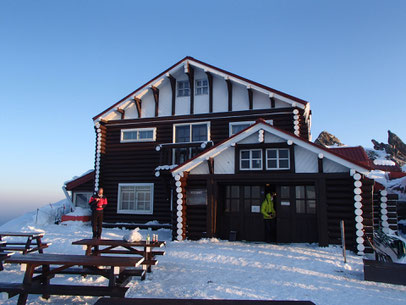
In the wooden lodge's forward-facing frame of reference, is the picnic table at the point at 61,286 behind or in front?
in front

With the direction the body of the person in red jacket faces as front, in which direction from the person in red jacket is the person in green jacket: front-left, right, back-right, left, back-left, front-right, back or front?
left

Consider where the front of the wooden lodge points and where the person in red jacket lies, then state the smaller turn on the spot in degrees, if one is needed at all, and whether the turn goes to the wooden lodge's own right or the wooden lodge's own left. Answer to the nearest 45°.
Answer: approximately 45° to the wooden lodge's own right

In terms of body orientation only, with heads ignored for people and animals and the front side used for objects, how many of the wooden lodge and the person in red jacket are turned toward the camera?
2

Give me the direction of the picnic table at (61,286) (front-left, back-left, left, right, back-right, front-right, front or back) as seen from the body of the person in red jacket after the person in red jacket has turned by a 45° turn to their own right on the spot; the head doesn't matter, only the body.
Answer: front-left

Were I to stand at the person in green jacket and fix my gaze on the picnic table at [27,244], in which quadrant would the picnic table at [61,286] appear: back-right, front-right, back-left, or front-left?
front-left

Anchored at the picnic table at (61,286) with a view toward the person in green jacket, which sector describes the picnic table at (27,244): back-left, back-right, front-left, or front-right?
front-left

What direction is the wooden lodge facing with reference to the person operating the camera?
facing the viewer

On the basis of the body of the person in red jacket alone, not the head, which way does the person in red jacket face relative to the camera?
toward the camera

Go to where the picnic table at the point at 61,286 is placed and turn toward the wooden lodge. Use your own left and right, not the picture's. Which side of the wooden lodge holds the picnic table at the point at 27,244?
left
